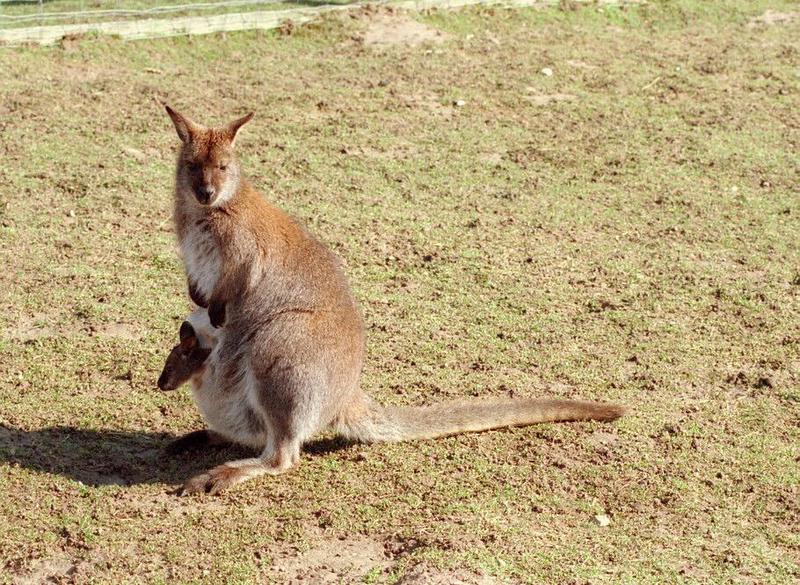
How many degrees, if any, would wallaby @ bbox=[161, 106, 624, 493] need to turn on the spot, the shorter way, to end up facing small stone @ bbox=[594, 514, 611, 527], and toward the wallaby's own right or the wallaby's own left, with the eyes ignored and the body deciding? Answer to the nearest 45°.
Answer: approximately 180°

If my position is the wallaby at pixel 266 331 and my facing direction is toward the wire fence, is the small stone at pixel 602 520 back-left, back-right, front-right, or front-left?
back-right

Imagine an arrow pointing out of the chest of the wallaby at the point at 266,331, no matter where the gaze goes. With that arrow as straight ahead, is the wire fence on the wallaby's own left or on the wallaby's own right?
on the wallaby's own right

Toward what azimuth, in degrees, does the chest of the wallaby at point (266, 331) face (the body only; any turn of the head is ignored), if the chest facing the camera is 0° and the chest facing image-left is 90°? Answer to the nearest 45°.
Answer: approximately 90°

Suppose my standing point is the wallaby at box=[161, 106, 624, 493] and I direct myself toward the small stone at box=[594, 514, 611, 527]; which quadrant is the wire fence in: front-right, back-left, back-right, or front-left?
back-left
